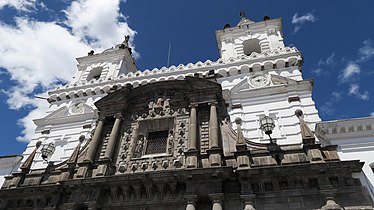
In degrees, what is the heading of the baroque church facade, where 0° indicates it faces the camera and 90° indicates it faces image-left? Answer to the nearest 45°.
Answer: approximately 0°
